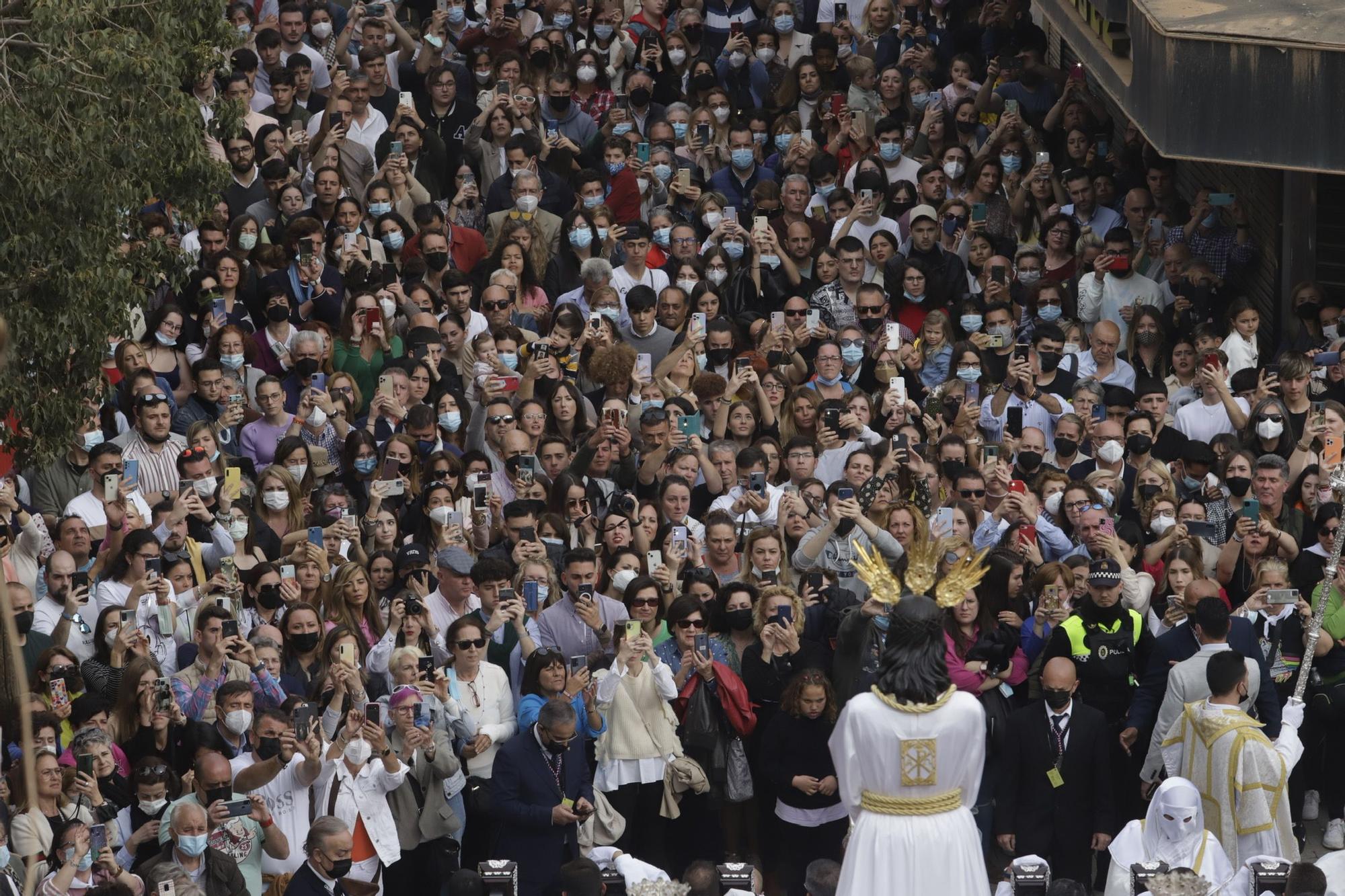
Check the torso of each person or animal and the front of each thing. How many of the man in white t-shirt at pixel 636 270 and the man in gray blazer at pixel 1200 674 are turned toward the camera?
1

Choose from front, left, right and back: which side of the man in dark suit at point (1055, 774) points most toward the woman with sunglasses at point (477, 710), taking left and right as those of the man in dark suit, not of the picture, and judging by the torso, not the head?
right

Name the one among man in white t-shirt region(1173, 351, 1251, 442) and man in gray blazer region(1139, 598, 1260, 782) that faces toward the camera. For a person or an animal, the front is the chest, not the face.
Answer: the man in white t-shirt

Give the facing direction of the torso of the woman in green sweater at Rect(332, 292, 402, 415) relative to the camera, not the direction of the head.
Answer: toward the camera

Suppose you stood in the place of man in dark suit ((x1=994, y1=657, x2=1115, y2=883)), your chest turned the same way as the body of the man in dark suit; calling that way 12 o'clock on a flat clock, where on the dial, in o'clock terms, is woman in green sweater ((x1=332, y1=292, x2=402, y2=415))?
The woman in green sweater is roughly at 4 o'clock from the man in dark suit.

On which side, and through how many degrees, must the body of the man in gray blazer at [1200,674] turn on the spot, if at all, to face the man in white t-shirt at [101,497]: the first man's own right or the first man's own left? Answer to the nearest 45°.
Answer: approximately 90° to the first man's own left

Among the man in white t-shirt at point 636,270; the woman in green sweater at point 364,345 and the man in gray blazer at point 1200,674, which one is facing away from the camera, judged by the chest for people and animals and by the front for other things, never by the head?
the man in gray blazer

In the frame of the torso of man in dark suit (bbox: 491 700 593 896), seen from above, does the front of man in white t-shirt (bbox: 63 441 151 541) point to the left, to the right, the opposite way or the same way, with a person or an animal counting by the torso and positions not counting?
the same way

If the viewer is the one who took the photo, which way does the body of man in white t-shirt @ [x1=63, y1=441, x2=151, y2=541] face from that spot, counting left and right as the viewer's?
facing the viewer and to the right of the viewer

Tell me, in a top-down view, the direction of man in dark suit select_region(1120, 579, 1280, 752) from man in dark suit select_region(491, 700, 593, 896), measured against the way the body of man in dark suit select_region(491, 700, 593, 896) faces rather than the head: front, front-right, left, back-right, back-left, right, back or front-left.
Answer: front-left

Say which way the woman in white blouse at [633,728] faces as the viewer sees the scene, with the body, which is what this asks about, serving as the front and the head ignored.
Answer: toward the camera

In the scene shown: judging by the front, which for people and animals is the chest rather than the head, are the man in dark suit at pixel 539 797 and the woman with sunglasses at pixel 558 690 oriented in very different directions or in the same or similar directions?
same or similar directions

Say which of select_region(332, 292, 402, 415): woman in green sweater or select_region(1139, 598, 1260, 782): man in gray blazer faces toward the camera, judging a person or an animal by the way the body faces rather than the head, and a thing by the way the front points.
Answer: the woman in green sweater
